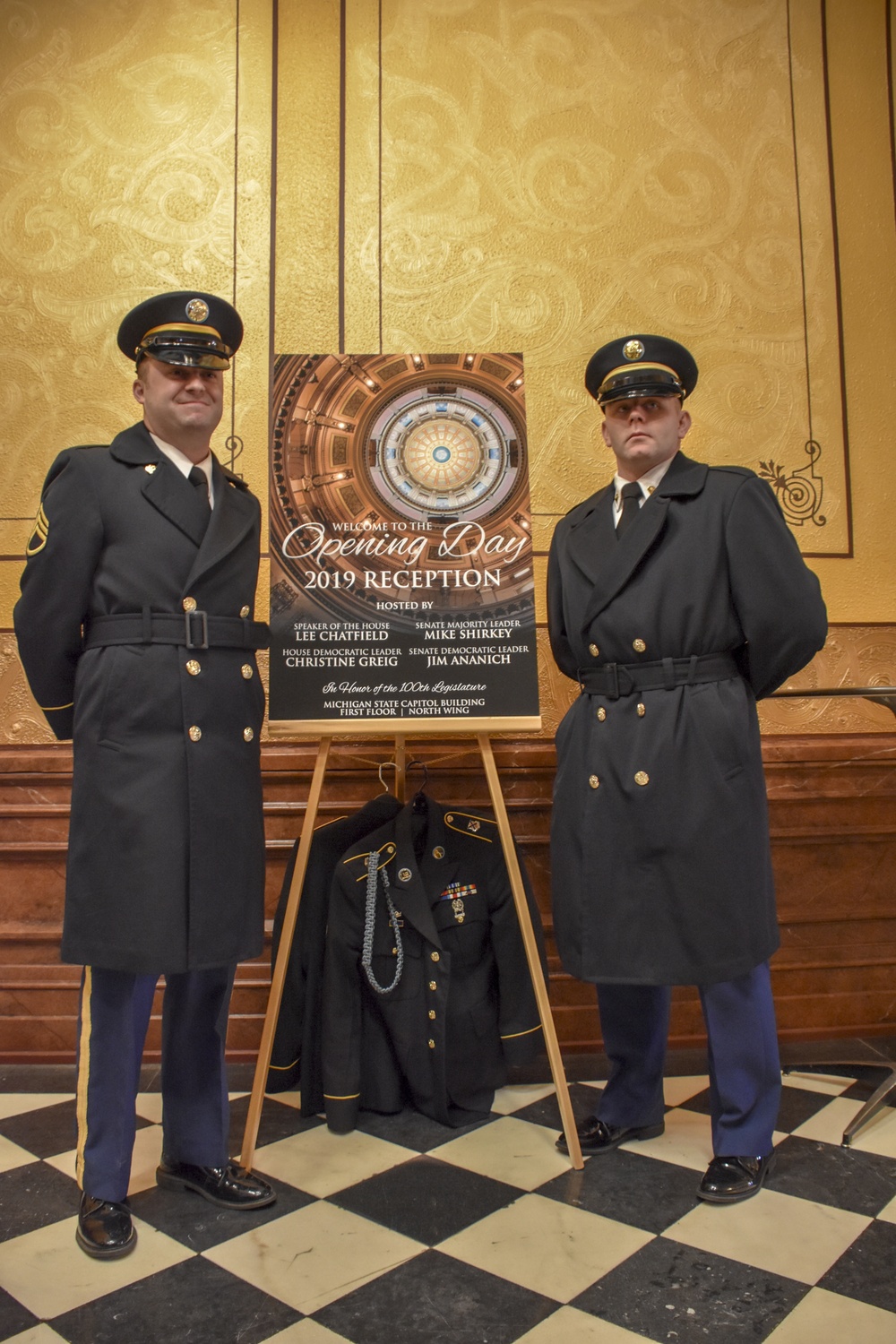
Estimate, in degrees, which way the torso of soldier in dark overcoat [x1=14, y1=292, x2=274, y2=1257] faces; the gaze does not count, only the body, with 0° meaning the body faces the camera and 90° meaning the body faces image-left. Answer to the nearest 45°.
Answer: approximately 315°

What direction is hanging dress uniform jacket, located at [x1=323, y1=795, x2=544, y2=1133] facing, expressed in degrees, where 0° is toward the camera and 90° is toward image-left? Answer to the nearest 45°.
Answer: approximately 0°

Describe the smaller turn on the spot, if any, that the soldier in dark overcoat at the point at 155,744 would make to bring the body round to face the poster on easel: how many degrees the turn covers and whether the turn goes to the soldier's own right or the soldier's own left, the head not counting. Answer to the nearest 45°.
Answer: approximately 45° to the soldier's own left

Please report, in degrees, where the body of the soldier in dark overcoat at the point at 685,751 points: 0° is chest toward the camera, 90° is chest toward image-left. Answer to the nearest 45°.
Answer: approximately 45°

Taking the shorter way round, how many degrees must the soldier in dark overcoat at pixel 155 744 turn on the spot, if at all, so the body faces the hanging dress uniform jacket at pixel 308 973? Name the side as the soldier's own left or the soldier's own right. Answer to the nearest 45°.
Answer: approximately 90° to the soldier's own left

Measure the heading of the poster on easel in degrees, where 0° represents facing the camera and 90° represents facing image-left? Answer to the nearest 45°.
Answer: approximately 0°
